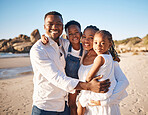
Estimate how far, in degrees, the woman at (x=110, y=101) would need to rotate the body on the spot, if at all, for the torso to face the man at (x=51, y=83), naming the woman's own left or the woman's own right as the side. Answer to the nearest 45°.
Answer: approximately 45° to the woman's own right

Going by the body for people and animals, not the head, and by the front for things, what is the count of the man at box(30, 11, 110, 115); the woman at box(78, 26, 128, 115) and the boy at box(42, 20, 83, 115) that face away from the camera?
0

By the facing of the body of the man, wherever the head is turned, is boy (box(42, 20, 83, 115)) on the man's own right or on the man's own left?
on the man's own left

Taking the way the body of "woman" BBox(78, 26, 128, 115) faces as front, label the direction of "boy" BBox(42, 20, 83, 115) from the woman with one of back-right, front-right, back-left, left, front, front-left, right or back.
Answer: right

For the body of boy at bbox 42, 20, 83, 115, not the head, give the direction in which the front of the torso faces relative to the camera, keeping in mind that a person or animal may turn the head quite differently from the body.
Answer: toward the camera

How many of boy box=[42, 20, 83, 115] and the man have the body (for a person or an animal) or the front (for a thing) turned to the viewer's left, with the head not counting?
0

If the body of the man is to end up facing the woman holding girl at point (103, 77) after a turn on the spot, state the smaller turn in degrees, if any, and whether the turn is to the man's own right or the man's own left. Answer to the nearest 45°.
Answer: approximately 45° to the man's own left

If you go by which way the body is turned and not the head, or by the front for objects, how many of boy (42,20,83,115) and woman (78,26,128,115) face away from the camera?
0

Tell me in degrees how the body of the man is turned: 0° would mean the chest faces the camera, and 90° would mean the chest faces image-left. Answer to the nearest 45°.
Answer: approximately 315°

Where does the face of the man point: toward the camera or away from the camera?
toward the camera

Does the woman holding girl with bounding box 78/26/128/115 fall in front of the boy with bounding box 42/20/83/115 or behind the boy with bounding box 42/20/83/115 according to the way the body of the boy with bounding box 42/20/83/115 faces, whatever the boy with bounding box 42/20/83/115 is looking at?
in front

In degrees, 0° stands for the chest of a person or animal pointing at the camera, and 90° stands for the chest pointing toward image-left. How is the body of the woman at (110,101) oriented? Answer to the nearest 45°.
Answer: approximately 45°

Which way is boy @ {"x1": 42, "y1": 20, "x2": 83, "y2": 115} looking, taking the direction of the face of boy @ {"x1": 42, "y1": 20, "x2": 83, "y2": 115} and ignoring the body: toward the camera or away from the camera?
toward the camera
